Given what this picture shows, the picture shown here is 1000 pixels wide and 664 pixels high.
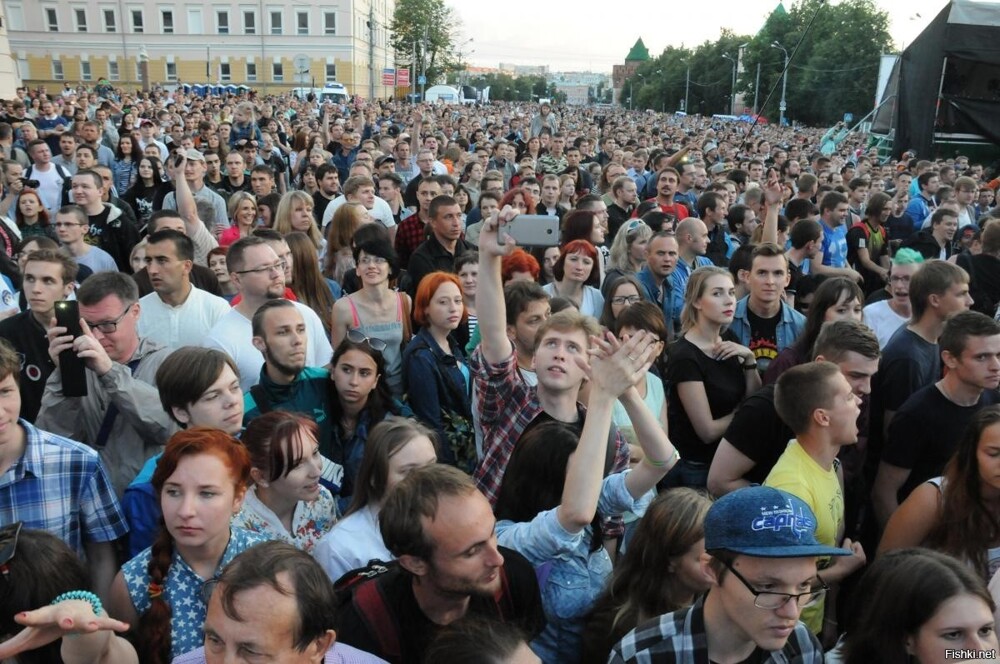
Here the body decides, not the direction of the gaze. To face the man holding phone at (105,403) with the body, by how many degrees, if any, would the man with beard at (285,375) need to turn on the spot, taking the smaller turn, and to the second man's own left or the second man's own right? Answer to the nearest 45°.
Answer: approximately 90° to the second man's own right

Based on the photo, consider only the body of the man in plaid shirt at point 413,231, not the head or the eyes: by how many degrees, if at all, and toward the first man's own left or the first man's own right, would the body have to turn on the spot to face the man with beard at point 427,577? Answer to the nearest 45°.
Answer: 0° — they already face them

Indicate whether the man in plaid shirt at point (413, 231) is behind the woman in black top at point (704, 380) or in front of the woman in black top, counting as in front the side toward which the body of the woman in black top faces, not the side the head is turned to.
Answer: behind

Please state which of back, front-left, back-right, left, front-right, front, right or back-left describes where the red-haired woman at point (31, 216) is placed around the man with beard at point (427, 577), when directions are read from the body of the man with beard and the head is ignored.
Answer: back

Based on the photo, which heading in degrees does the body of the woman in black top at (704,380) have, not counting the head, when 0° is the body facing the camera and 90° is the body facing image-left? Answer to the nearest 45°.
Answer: approximately 315°

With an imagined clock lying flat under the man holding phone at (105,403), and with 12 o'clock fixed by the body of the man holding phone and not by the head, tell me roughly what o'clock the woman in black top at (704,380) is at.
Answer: The woman in black top is roughly at 8 o'clock from the man holding phone.
